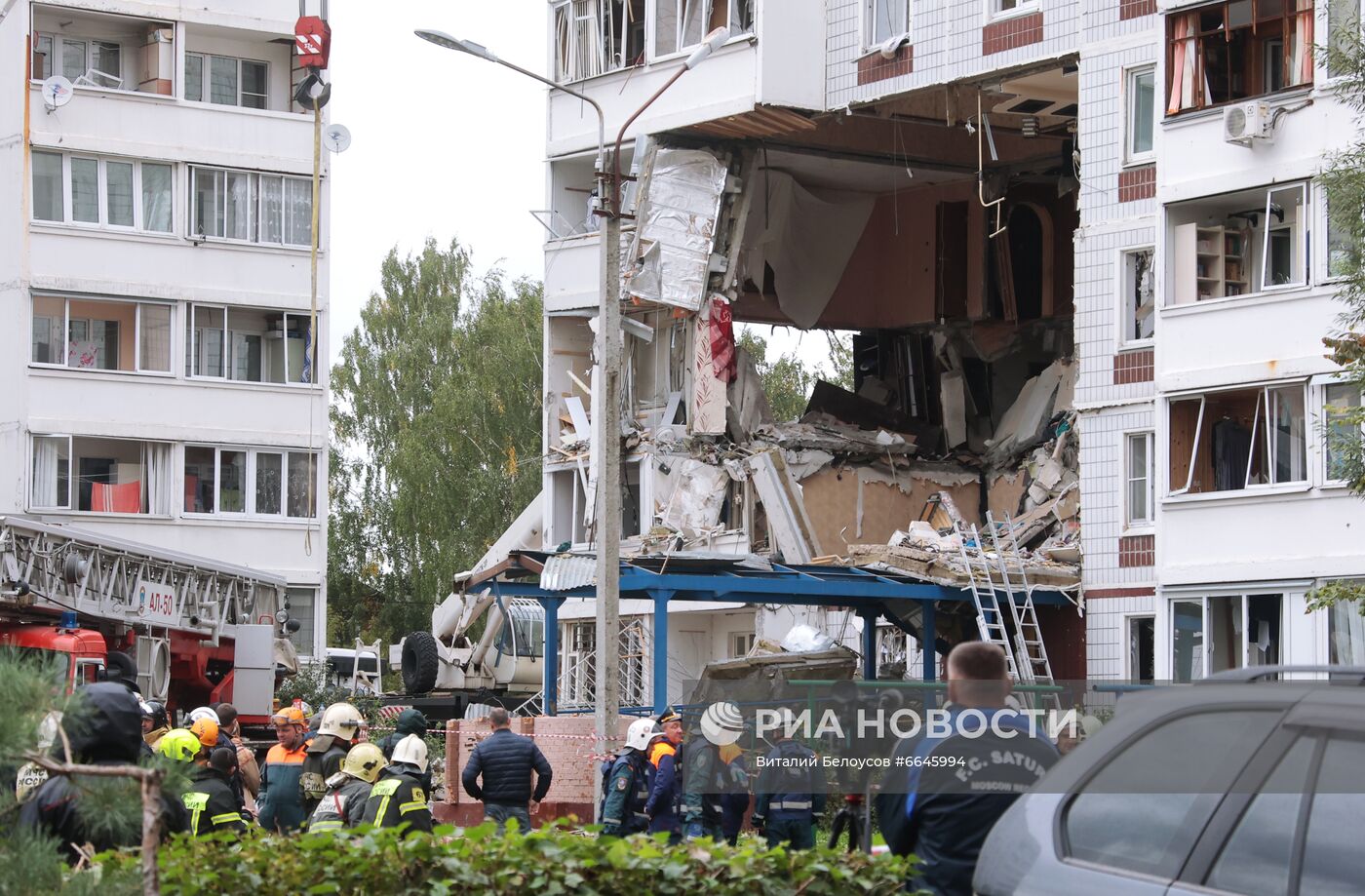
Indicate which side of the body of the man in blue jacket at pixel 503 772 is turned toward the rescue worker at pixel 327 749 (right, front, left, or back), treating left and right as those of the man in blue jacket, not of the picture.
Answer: left

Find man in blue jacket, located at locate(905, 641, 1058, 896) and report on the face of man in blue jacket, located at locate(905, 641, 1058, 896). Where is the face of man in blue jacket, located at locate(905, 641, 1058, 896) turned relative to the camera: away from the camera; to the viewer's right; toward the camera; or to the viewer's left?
away from the camera

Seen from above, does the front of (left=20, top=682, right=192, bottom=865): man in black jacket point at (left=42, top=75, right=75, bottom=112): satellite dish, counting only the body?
yes

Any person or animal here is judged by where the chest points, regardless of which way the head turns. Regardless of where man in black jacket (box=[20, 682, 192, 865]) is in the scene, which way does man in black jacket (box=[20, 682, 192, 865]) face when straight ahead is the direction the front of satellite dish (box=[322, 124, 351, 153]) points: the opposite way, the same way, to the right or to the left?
the opposite way

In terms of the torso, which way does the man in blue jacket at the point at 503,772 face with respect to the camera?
away from the camera

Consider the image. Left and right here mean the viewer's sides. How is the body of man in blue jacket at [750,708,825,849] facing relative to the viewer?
facing away from the viewer

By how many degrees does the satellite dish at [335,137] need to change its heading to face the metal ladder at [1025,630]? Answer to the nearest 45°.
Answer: approximately 45° to its left

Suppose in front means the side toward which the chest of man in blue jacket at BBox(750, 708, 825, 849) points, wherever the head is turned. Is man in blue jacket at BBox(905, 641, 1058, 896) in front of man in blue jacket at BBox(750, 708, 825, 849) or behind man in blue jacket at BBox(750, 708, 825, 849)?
behind

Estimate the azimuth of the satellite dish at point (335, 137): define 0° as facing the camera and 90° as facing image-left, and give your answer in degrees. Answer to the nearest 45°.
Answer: approximately 0°

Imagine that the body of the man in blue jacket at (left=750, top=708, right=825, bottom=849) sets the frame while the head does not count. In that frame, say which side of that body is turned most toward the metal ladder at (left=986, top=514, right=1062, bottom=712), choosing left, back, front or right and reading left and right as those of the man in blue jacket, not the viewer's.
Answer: front

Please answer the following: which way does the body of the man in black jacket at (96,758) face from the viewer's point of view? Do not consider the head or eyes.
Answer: away from the camera

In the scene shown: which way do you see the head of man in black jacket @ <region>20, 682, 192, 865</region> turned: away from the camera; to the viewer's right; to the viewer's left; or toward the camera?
away from the camera
